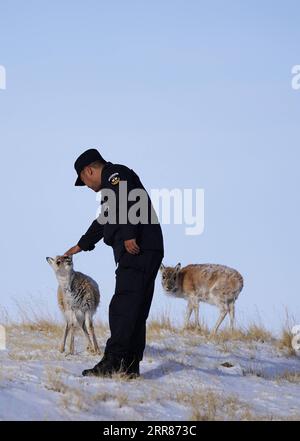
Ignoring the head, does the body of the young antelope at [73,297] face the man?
no

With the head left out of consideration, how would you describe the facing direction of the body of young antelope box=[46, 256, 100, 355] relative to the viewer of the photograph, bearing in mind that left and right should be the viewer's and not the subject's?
facing the viewer and to the left of the viewer

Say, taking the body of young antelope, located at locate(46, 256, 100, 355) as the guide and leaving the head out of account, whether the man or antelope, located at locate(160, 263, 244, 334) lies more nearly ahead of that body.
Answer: the man

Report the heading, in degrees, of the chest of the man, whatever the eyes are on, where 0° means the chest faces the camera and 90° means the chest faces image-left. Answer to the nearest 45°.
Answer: approximately 90°

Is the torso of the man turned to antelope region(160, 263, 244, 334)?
no

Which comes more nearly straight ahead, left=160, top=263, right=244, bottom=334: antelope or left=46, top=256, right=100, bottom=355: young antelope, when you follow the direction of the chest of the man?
the young antelope

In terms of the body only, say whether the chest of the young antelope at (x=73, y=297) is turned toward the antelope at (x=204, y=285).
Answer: no

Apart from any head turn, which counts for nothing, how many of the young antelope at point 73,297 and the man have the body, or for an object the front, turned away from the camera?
0
